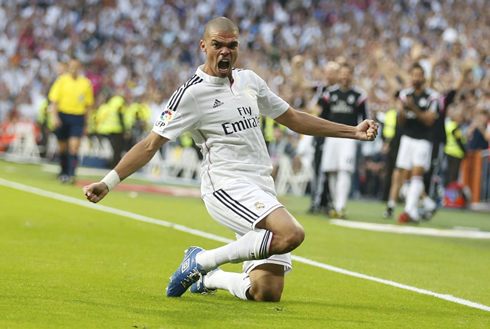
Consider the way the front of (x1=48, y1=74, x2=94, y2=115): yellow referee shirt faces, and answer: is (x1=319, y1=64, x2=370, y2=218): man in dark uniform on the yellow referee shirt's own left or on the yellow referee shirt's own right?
on the yellow referee shirt's own left

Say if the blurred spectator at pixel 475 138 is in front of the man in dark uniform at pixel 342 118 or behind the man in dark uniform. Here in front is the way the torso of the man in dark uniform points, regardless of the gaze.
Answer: behind

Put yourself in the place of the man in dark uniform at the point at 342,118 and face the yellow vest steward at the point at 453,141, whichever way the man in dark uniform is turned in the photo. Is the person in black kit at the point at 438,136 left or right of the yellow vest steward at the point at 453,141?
right

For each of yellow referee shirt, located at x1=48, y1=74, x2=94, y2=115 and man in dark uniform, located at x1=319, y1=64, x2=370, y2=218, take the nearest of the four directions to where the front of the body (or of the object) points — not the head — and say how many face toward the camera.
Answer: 2

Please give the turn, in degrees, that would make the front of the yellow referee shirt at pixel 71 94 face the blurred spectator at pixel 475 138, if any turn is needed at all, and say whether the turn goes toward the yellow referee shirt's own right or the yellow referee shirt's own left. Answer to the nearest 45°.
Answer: approximately 90° to the yellow referee shirt's own left

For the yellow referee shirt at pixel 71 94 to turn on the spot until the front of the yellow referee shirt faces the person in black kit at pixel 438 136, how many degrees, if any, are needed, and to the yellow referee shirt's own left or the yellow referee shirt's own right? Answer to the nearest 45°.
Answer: approximately 45° to the yellow referee shirt's own left

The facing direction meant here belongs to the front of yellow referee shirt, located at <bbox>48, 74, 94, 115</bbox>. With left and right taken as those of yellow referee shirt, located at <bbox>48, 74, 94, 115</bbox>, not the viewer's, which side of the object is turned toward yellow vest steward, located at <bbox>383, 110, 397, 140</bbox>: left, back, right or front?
left

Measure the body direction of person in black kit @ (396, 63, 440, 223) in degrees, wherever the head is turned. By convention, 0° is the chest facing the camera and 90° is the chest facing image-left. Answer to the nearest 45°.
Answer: approximately 45°

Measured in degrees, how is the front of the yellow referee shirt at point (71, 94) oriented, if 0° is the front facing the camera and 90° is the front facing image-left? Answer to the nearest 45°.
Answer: approximately 0°

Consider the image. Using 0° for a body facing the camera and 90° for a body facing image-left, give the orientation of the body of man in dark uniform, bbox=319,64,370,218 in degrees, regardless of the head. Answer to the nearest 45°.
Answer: approximately 0°
